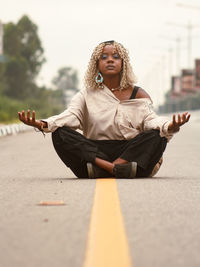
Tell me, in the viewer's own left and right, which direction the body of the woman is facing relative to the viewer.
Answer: facing the viewer

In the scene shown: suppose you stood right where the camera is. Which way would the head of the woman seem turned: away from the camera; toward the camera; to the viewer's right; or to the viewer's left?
toward the camera
